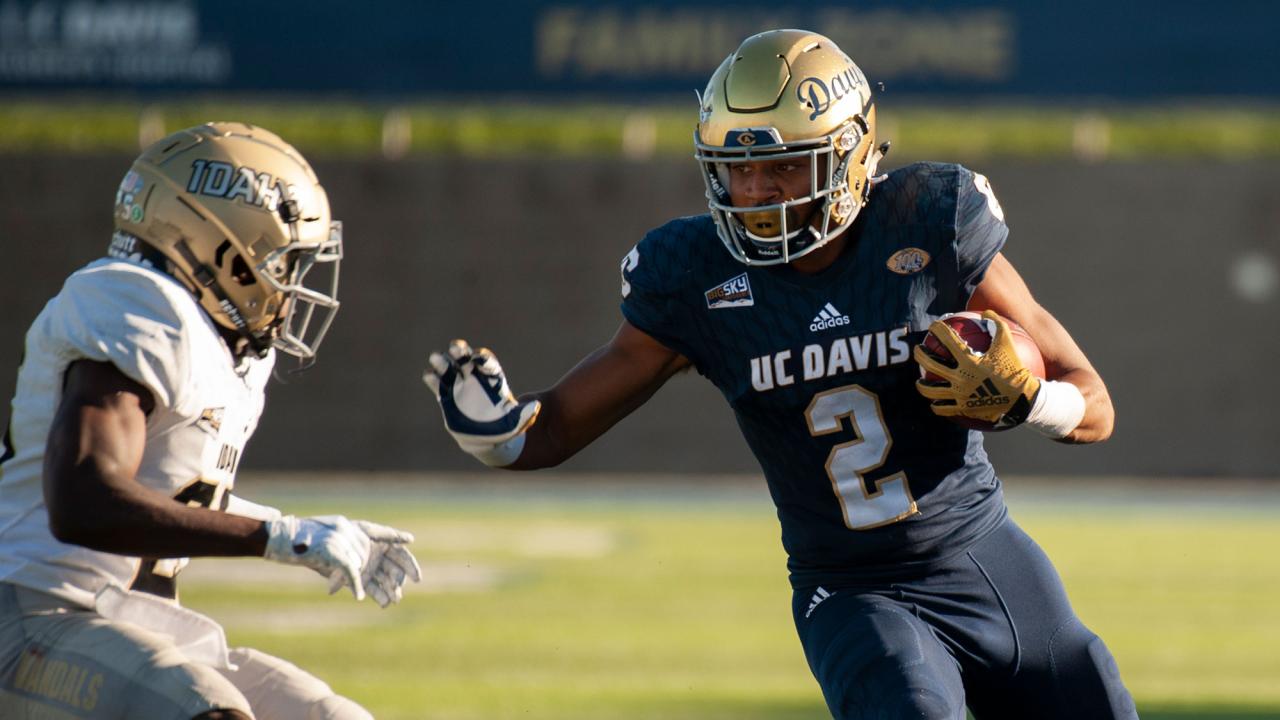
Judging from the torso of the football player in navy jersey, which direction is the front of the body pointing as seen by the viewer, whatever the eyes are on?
toward the camera

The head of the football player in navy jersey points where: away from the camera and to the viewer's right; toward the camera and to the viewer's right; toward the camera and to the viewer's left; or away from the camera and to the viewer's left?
toward the camera and to the viewer's left

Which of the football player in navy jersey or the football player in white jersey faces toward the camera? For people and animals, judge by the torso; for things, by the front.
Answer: the football player in navy jersey

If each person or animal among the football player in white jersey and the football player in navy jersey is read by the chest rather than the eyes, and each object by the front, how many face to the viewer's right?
1

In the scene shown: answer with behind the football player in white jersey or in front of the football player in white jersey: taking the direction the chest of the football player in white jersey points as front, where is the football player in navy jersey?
in front

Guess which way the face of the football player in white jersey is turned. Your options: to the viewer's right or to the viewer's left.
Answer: to the viewer's right

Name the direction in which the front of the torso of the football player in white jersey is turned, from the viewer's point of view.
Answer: to the viewer's right

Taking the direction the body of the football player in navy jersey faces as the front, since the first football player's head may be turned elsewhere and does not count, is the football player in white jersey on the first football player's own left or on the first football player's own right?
on the first football player's own right
